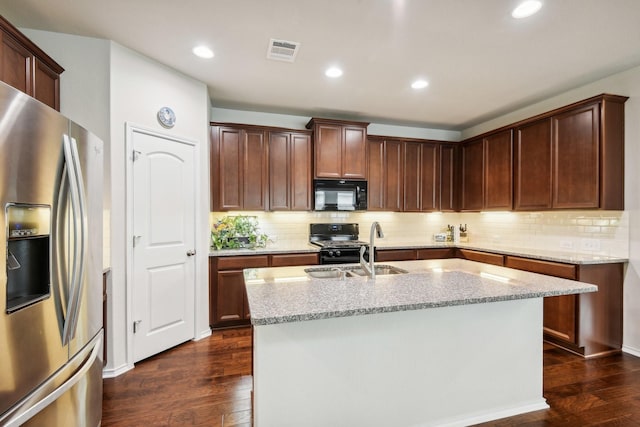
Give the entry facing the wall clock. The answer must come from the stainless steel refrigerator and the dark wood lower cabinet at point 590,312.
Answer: the dark wood lower cabinet

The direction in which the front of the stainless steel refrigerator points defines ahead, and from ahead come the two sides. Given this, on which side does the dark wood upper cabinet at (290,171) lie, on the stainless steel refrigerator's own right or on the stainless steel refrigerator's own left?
on the stainless steel refrigerator's own left

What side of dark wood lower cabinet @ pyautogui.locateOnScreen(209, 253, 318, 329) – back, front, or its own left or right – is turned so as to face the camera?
front

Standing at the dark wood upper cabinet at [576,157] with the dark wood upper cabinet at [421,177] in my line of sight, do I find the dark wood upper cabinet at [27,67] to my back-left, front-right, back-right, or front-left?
front-left

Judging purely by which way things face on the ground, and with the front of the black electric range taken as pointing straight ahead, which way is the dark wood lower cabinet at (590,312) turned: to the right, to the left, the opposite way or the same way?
to the right

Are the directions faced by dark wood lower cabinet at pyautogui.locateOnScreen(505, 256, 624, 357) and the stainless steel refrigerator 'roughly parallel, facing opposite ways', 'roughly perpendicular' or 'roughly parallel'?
roughly parallel, facing opposite ways

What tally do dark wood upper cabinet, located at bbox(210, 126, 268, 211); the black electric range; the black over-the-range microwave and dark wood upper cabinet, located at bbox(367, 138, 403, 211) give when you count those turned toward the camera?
4

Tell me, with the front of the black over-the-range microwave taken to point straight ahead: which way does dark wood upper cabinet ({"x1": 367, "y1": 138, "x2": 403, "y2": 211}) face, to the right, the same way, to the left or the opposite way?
the same way

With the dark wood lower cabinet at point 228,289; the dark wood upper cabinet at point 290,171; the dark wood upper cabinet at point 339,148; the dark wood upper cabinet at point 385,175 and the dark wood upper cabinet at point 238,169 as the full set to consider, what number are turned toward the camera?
5

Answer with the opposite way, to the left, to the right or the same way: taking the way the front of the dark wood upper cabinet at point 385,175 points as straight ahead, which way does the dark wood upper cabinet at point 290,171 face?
the same way

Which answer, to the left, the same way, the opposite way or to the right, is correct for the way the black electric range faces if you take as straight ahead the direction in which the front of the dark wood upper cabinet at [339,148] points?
the same way

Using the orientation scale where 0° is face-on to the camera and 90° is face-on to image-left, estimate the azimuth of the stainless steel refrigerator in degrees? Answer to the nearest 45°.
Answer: approximately 315°

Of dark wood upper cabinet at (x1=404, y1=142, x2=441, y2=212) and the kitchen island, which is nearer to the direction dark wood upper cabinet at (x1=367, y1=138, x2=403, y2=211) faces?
the kitchen island

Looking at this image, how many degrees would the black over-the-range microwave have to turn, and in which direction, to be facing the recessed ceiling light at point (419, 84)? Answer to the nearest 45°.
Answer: approximately 45° to its left

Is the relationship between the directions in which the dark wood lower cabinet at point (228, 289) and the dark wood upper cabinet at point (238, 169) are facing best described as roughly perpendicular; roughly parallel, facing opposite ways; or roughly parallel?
roughly parallel

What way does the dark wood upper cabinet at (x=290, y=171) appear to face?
toward the camera

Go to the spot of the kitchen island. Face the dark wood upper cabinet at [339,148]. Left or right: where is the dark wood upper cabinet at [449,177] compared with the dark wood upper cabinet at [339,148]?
right

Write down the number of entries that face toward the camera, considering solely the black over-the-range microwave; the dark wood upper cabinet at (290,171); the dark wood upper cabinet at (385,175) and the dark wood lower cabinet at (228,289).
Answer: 4
